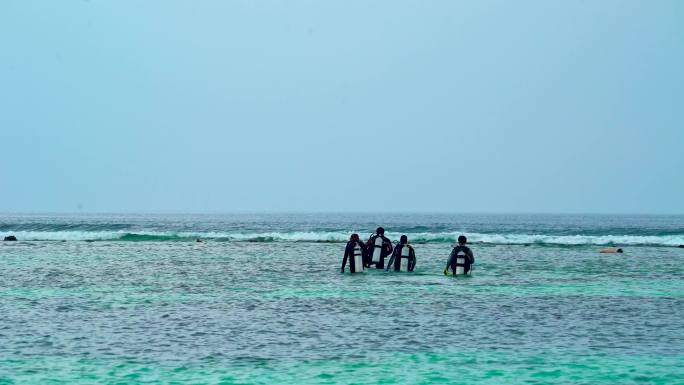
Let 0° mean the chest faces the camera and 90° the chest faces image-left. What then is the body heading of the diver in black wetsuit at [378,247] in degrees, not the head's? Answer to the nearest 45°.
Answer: approximately 180°

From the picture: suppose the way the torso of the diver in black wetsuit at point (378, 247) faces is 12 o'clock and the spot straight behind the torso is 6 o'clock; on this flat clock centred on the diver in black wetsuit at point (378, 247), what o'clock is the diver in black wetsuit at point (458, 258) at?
the diver in black wetsuit at point (458, 258) is roughly at 4 o'clock from the diver in black wetsuit at point (378, 247).

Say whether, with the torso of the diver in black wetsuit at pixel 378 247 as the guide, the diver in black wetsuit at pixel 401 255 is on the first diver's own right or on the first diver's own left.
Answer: on the first diver's own right

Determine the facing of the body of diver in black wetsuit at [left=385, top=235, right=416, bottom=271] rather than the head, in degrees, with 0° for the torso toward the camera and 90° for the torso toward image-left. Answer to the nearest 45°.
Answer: approximately 180°

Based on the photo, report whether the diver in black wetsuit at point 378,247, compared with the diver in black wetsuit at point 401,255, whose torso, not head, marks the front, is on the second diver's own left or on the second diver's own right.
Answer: on the second diver's own left

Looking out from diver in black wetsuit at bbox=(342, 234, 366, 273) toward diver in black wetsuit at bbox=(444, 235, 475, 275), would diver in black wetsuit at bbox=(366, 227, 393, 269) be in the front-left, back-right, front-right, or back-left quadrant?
front-left

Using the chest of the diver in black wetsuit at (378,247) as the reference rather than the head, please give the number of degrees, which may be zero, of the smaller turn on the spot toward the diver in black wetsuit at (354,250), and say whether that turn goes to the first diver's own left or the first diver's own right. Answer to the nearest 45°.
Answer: approximately 135° to the first diver's own left

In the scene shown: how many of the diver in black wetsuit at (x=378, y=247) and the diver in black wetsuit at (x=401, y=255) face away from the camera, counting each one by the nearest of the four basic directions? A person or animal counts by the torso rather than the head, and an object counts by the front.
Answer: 2

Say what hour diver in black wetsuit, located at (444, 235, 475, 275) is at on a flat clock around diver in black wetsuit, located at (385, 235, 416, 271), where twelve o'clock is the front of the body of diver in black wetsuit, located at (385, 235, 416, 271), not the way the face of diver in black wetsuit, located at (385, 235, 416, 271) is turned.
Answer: diver in black wetsuit, located at (444, 235, 475, 275) is roughly at 4 o'clock from diver in black wetsuit, located at (385, 235, 416, 271).

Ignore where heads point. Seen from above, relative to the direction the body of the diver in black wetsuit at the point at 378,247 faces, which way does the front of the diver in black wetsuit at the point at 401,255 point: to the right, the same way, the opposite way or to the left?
the same way

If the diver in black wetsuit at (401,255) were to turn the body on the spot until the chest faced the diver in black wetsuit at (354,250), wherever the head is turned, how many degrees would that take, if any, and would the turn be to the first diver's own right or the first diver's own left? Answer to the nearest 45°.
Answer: approximately 135° to the first diver's own left

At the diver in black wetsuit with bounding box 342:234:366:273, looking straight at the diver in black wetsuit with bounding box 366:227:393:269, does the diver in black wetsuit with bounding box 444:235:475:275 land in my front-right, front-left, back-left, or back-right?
front-right

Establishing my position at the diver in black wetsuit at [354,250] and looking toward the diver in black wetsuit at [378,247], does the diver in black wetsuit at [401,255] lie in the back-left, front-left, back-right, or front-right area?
front-right

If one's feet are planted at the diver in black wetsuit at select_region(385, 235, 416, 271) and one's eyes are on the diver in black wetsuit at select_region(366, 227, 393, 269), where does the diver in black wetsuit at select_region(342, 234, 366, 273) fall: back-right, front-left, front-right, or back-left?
front-left
